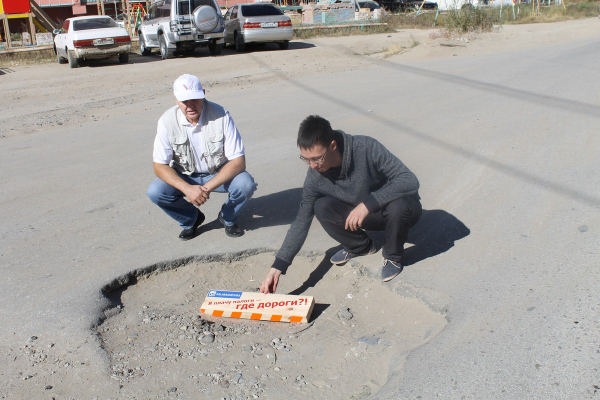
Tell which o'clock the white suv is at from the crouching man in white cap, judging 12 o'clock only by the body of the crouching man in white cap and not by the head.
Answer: The white suv is roughly at 6 o'clock from the crouching man in white cap.

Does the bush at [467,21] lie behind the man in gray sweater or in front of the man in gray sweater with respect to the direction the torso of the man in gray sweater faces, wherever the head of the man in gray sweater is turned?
behind

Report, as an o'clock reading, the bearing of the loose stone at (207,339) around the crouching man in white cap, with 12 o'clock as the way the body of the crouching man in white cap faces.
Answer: The loose stone is roughly at 12 o'clock from the crouching man in white cap.

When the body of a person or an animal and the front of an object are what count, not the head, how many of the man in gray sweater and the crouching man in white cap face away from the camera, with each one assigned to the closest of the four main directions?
0

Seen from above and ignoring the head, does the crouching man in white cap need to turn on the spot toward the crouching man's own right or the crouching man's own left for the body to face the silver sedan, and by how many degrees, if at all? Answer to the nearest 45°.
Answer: approximately 180°

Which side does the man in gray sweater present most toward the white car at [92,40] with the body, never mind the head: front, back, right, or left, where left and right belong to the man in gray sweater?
right

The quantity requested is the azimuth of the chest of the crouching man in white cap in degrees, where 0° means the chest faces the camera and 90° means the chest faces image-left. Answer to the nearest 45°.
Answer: approximately 0°

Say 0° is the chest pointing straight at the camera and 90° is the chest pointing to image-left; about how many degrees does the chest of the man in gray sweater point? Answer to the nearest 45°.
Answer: approximately 45°

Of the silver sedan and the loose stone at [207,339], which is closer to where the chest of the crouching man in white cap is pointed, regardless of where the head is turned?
the loose stone

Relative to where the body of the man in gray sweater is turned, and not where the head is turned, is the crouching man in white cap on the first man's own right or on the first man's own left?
on the first man's own right

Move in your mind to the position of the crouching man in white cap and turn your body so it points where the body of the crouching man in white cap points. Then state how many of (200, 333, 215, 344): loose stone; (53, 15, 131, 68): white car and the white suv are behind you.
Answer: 2

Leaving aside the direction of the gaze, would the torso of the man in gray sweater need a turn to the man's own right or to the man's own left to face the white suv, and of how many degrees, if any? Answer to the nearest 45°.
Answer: approximately 135° to the man's own right

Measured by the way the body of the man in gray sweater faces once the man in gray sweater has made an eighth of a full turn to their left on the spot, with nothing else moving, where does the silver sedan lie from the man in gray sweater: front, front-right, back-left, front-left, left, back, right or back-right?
back

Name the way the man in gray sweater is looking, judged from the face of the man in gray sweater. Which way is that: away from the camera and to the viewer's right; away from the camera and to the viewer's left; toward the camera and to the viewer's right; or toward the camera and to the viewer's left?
toward the camera and to the viewer's left
